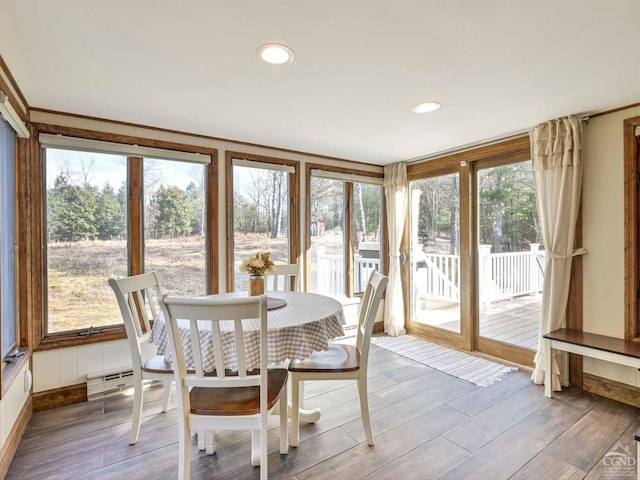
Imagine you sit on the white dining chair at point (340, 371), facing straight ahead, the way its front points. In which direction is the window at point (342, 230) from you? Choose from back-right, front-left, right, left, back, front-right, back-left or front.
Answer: right

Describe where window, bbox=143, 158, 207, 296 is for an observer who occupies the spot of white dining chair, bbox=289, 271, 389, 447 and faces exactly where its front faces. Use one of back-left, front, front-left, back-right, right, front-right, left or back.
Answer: front-right

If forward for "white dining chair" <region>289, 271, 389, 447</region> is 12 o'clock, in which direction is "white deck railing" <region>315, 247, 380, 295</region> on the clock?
The white deck railing is roughly at 3 o'clock from the white dining chair.

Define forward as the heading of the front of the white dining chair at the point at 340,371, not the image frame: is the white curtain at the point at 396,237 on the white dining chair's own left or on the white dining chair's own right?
on the white dining chair's own right

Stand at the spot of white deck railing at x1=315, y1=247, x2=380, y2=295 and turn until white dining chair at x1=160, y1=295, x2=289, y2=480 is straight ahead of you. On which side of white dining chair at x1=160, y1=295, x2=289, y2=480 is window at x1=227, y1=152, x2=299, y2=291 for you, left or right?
right

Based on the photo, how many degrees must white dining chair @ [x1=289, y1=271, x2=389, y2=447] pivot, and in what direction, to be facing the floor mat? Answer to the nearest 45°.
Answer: approximately 135° to its right

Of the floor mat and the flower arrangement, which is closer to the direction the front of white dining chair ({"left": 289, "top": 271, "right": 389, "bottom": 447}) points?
the flower arrangement

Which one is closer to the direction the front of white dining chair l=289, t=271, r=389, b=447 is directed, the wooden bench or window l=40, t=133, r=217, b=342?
the window

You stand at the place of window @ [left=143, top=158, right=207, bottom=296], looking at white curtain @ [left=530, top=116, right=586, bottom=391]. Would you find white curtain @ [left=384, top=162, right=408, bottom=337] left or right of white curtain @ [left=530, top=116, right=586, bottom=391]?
left

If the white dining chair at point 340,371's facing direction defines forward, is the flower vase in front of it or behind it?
in front

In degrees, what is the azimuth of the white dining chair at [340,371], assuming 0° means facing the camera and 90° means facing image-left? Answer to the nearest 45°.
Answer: approximately 90°

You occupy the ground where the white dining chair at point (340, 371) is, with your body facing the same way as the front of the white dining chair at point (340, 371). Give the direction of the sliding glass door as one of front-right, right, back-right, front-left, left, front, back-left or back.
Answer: back-right

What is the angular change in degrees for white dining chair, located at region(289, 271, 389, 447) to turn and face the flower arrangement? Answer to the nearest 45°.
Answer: approximately 45° to its right
